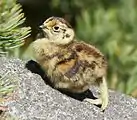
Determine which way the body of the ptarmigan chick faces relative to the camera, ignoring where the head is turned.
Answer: to the viewer's left

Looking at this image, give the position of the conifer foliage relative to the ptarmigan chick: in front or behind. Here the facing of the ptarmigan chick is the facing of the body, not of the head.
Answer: in front
